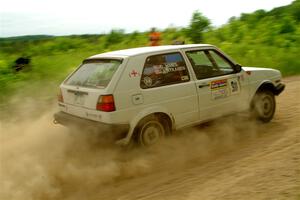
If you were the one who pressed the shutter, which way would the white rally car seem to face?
facing away from the viewer and to the right of the viewer

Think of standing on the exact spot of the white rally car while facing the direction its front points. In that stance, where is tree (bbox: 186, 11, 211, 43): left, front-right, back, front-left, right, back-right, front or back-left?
front-left
